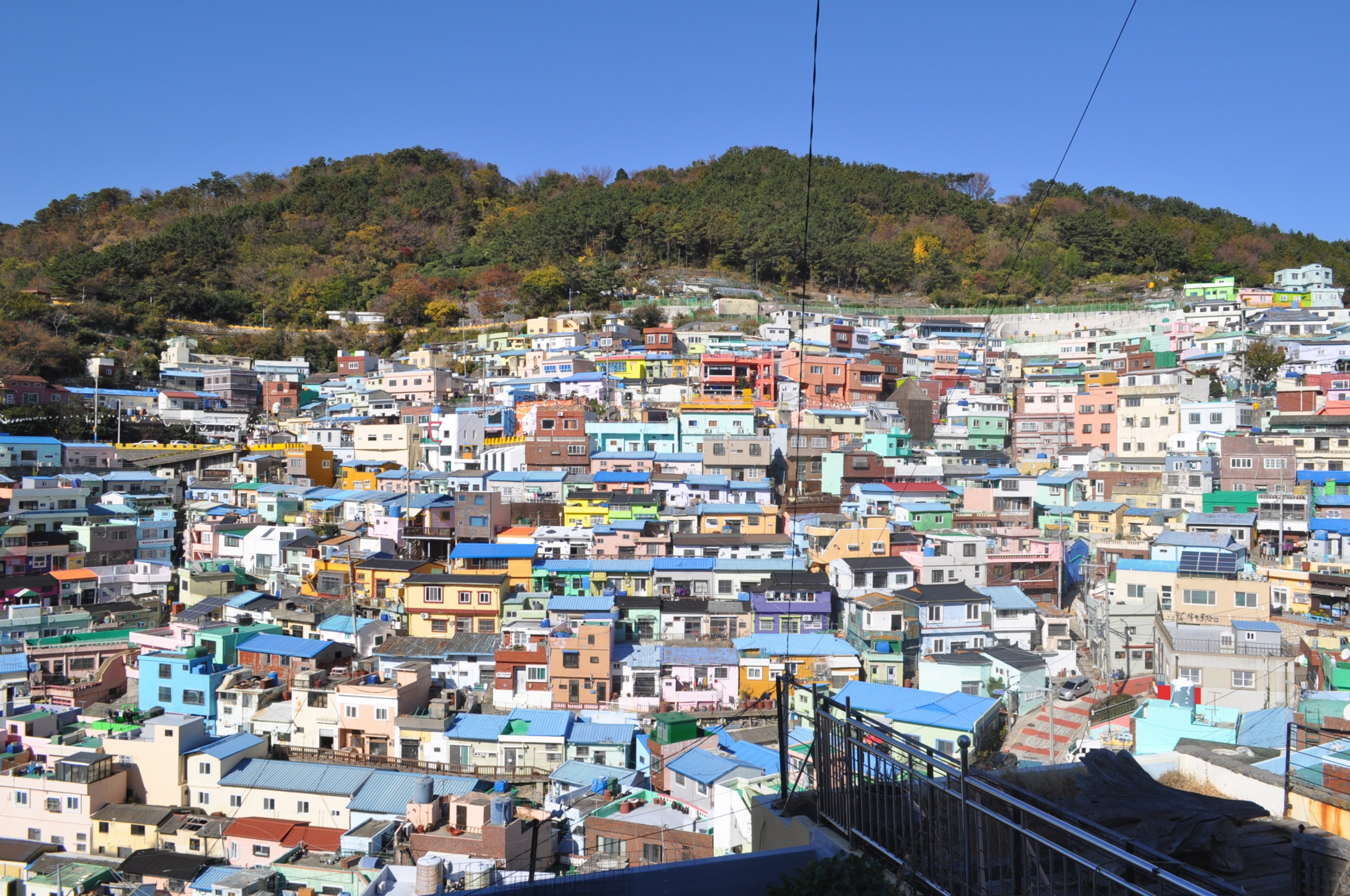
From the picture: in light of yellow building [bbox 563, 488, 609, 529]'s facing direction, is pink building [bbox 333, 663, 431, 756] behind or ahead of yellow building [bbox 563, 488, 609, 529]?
ahead

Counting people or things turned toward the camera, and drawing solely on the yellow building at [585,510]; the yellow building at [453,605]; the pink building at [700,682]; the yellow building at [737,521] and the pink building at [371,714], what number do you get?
5

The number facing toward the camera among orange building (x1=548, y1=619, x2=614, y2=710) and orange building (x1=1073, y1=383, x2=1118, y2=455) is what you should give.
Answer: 2

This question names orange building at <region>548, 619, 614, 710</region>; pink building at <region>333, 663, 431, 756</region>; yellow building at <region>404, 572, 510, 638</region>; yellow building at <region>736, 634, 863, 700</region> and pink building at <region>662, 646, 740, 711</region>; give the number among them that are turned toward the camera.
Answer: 5

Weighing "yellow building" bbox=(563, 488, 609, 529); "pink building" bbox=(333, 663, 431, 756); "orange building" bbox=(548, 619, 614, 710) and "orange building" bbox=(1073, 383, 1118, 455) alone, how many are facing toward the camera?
4

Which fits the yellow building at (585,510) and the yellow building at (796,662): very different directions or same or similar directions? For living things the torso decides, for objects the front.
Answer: same or similar directions

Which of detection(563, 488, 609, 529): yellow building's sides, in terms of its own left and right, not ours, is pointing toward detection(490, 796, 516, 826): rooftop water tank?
front

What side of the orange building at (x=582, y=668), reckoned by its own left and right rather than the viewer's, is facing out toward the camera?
front

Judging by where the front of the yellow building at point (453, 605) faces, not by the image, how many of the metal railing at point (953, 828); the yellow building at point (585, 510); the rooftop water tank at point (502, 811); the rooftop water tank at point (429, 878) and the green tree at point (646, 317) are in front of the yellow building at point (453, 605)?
3

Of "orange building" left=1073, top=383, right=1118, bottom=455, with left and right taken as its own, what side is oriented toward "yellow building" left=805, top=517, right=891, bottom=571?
front

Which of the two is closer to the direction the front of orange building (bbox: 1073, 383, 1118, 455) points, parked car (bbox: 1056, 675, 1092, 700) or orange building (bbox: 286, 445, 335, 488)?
the parked car

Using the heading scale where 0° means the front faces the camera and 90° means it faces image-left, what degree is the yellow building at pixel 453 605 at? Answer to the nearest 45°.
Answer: approximately 0°

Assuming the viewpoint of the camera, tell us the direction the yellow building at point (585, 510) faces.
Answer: facing the viewer

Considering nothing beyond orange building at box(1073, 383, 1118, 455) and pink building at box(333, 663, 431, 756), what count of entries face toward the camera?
2

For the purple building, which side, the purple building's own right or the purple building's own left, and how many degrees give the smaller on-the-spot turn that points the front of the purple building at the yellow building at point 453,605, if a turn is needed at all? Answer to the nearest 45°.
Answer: approximately 90° to the purple building's own right

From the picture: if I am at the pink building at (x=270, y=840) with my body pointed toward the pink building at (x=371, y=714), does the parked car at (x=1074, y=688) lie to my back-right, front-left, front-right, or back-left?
front-right

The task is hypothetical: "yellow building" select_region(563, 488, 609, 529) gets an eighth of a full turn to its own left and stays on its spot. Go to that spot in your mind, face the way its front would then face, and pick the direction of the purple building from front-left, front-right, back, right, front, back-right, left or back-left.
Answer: front

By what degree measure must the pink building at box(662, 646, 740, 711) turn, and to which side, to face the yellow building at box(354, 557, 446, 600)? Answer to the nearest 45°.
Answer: approximately 135° to its right

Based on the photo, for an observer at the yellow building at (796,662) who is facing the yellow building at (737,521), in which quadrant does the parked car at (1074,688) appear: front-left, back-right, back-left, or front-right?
back-right

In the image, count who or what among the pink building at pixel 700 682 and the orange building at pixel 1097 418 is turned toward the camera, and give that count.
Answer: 2
